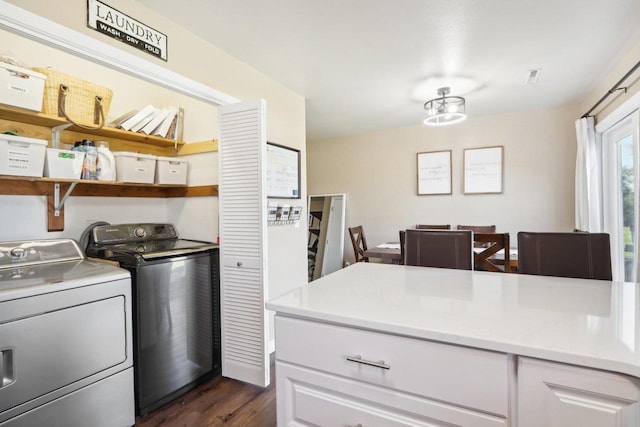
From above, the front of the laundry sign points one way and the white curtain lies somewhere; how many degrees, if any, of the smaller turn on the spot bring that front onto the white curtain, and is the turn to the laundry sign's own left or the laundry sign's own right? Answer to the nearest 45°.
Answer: approximately 45° to the laundry sign's own left

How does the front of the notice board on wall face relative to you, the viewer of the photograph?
facing the viewer and to the right of the viewer

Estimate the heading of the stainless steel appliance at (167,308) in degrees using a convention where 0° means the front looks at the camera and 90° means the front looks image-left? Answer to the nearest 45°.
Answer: approximately 315°

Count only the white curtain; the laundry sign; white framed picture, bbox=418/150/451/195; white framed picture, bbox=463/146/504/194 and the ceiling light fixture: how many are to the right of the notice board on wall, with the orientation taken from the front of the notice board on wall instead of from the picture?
1

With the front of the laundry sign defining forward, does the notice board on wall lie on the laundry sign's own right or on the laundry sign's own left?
on the laundry sign's own left
